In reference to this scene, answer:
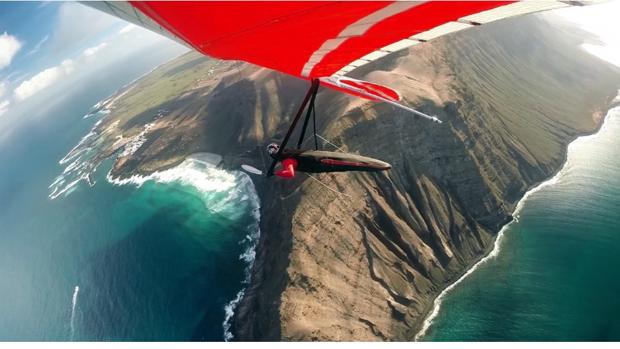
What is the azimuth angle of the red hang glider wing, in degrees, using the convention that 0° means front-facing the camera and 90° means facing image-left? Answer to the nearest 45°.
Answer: approximately 90°
